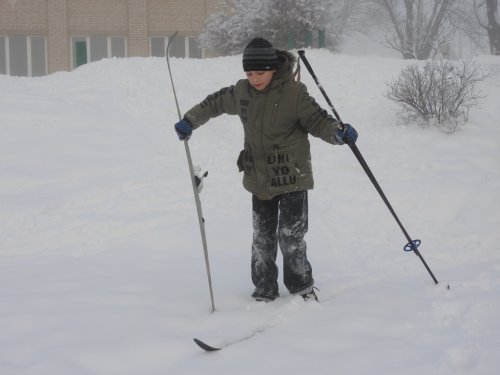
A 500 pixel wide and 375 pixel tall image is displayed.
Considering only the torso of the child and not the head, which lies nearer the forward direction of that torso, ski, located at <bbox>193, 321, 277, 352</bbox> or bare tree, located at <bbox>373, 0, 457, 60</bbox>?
the ski

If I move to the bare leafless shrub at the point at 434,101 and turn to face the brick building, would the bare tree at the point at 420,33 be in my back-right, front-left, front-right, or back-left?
front-right

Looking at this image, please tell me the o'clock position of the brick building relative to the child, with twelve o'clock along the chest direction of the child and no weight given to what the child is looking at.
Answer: The brick building is roughly at 4 o'clock from the child.

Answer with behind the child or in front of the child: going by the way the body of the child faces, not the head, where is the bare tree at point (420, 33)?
behind

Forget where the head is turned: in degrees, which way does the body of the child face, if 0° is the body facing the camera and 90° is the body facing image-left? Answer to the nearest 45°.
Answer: approximately 45°

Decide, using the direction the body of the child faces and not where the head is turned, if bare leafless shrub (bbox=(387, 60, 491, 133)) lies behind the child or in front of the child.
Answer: behind

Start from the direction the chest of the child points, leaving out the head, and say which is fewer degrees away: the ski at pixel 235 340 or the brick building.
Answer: the ski

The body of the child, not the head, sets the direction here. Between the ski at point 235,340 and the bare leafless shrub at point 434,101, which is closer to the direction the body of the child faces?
the ski

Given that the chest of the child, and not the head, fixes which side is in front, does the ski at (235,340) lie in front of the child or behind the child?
in front
